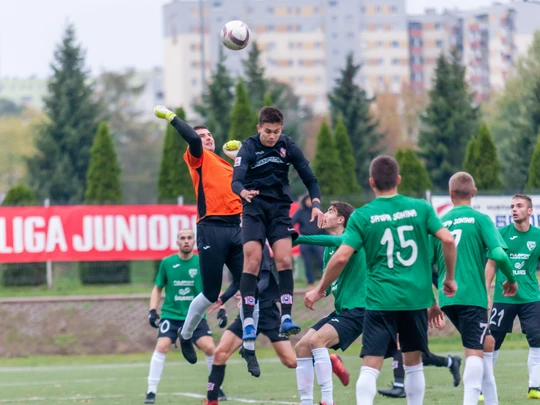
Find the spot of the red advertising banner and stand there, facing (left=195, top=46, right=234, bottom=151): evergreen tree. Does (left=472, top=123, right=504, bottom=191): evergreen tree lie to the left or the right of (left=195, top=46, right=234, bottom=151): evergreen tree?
right

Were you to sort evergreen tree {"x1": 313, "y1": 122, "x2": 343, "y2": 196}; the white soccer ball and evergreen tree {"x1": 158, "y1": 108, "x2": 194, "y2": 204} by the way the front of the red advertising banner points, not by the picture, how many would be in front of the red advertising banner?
1

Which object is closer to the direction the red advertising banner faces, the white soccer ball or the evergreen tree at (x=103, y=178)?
the white soccer ball

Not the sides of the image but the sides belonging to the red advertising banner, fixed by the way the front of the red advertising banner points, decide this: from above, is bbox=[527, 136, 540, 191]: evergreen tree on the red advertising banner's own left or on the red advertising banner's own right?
on the red advertising banner's own left

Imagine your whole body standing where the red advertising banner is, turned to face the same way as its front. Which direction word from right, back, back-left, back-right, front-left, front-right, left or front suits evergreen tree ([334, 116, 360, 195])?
back-left

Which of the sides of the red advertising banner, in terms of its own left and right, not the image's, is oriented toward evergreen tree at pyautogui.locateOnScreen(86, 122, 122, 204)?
back

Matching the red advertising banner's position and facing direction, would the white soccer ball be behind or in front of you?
in front

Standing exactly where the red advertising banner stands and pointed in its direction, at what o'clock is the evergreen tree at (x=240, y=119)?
The evergreen tree is roughly at 7 o'clock from the red advertising banner.

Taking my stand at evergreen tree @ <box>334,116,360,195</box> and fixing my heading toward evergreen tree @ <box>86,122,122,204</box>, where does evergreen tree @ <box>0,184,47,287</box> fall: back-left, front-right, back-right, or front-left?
front-left

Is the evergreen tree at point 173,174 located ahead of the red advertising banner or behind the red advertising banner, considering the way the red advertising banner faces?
behind

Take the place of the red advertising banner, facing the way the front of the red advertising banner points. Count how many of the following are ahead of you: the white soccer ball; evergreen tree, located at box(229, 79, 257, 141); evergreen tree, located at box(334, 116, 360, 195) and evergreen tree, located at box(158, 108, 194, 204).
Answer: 1

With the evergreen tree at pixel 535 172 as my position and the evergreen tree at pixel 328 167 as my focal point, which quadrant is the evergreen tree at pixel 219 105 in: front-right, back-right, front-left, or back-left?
front-right

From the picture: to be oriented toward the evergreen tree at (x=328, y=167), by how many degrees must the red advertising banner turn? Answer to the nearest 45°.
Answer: approximately 135° to its left

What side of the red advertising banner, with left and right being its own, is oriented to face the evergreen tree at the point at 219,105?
back

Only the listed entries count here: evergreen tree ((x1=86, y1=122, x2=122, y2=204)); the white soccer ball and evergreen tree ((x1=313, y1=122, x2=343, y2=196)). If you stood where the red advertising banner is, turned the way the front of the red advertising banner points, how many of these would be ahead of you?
1

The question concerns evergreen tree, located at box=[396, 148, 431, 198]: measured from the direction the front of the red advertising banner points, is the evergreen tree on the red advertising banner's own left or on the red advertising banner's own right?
on the red advertising banner's own left

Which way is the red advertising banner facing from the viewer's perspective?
toward the camera
